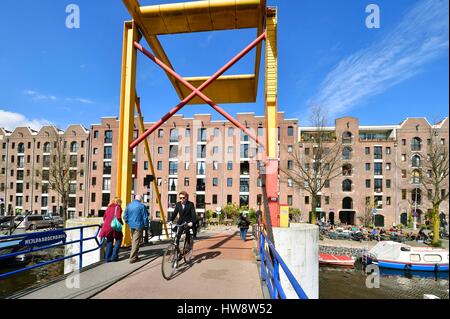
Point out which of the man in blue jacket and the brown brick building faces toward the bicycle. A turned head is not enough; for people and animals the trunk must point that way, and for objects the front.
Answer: the brown brick building

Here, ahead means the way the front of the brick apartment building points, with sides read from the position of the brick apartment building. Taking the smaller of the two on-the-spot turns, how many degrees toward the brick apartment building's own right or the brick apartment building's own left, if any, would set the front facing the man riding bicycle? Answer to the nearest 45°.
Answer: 0° — it already faces them

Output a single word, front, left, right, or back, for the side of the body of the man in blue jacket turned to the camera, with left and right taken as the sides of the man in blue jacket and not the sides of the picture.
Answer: back

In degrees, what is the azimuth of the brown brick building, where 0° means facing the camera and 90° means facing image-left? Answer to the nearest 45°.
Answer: approximately 0°

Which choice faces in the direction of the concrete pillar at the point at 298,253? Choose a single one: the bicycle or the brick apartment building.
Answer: the brick apartment building

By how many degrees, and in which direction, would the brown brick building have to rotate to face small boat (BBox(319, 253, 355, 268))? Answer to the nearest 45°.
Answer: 0° — it already faces it

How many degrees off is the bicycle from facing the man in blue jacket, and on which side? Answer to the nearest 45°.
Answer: approximately 90° to its right

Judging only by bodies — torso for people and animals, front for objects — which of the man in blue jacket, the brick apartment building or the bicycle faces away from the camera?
the man in blue jacket

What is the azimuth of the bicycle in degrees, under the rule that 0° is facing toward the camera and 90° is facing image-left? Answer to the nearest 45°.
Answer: approximately 45°
